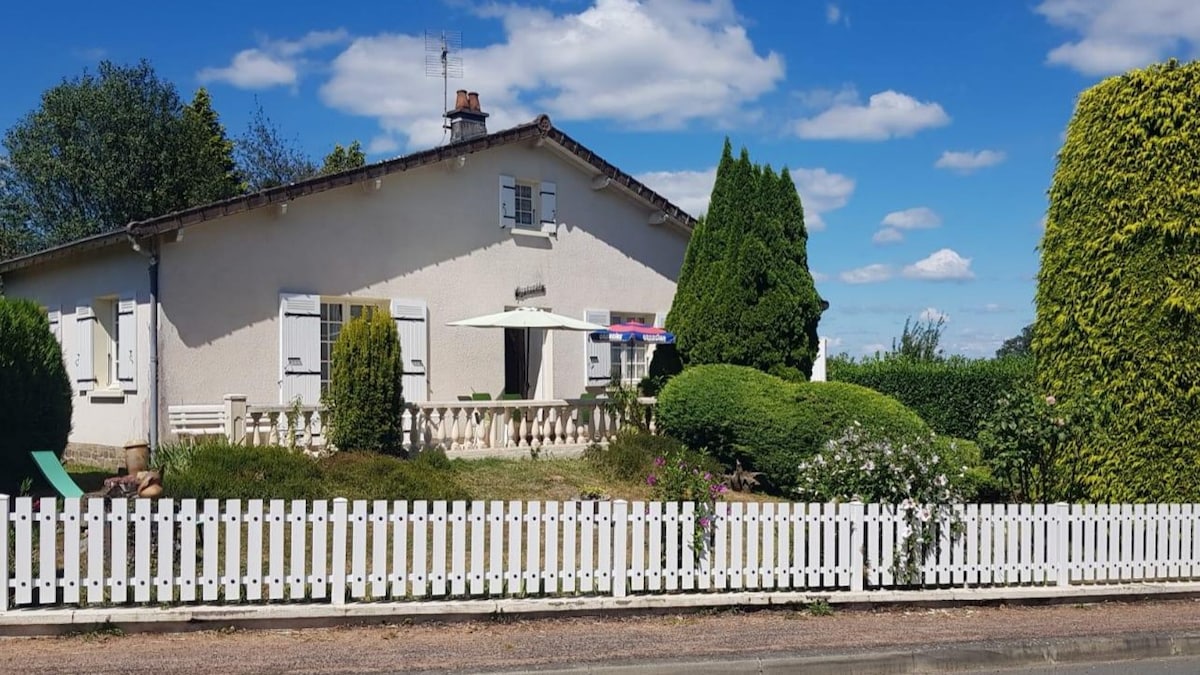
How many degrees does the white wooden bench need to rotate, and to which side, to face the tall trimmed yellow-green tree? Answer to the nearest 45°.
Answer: approximately 45° to its left

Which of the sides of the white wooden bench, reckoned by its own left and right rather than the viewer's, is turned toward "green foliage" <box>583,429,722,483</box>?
left

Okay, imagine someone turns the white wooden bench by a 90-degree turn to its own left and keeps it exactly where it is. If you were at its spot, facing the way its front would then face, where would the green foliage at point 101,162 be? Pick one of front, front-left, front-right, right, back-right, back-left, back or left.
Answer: left

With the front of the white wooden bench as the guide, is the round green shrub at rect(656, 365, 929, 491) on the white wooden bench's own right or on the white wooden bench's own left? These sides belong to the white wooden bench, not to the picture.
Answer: on the white wooden bench's own left

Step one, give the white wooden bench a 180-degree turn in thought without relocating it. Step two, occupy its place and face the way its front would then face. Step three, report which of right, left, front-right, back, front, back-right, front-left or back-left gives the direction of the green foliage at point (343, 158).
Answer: front

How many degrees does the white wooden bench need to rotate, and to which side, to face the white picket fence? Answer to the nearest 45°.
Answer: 0° — it already faces it

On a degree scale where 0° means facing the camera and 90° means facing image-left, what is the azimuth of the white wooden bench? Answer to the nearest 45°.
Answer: approximately 0°

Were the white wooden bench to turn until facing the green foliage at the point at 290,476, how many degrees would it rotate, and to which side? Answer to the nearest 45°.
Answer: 0° — it already faces it
